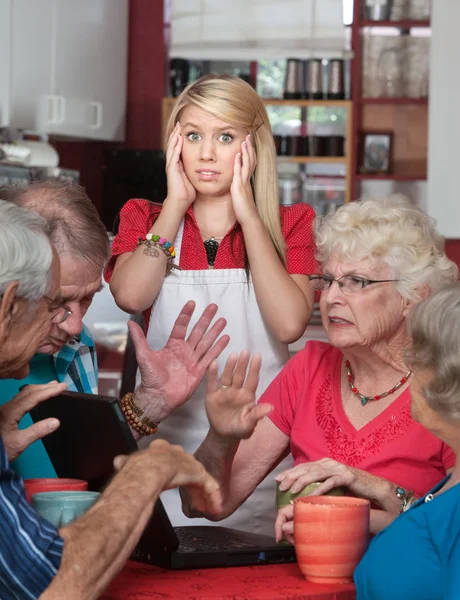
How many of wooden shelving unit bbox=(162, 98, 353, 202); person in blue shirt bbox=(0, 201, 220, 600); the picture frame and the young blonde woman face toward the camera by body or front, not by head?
3

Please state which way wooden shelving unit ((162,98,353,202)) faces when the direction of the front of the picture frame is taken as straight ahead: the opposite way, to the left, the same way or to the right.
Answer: the same way

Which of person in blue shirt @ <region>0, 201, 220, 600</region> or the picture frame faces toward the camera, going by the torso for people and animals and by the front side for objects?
the picture frame

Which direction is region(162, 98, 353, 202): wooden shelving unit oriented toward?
toward the camera

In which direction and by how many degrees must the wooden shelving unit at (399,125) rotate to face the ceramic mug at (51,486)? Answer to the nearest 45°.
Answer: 0° — it already faces it

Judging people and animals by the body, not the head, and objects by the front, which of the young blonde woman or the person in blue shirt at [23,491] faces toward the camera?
the young blonde woman

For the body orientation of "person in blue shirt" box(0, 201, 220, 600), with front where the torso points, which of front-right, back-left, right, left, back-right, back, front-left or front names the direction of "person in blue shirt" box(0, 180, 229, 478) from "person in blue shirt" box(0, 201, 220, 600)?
front-left

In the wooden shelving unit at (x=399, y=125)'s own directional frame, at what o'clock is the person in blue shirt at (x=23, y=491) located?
The person in blue shirt is roughly at 12 o'clock from the wooden shelving unit.

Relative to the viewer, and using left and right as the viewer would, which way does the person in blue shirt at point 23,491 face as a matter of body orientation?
facing away from the viewer and to the right of the viewer

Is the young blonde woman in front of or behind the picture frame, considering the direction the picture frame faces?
in front

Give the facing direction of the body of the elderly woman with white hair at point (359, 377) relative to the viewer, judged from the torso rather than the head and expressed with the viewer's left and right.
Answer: facing the viewer and to the left of the viewer

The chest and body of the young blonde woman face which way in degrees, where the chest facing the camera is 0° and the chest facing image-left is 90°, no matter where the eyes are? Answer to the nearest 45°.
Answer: approximately 0°

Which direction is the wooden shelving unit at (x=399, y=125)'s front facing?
toward the camera

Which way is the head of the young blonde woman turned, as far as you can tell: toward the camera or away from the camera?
toward the camera
